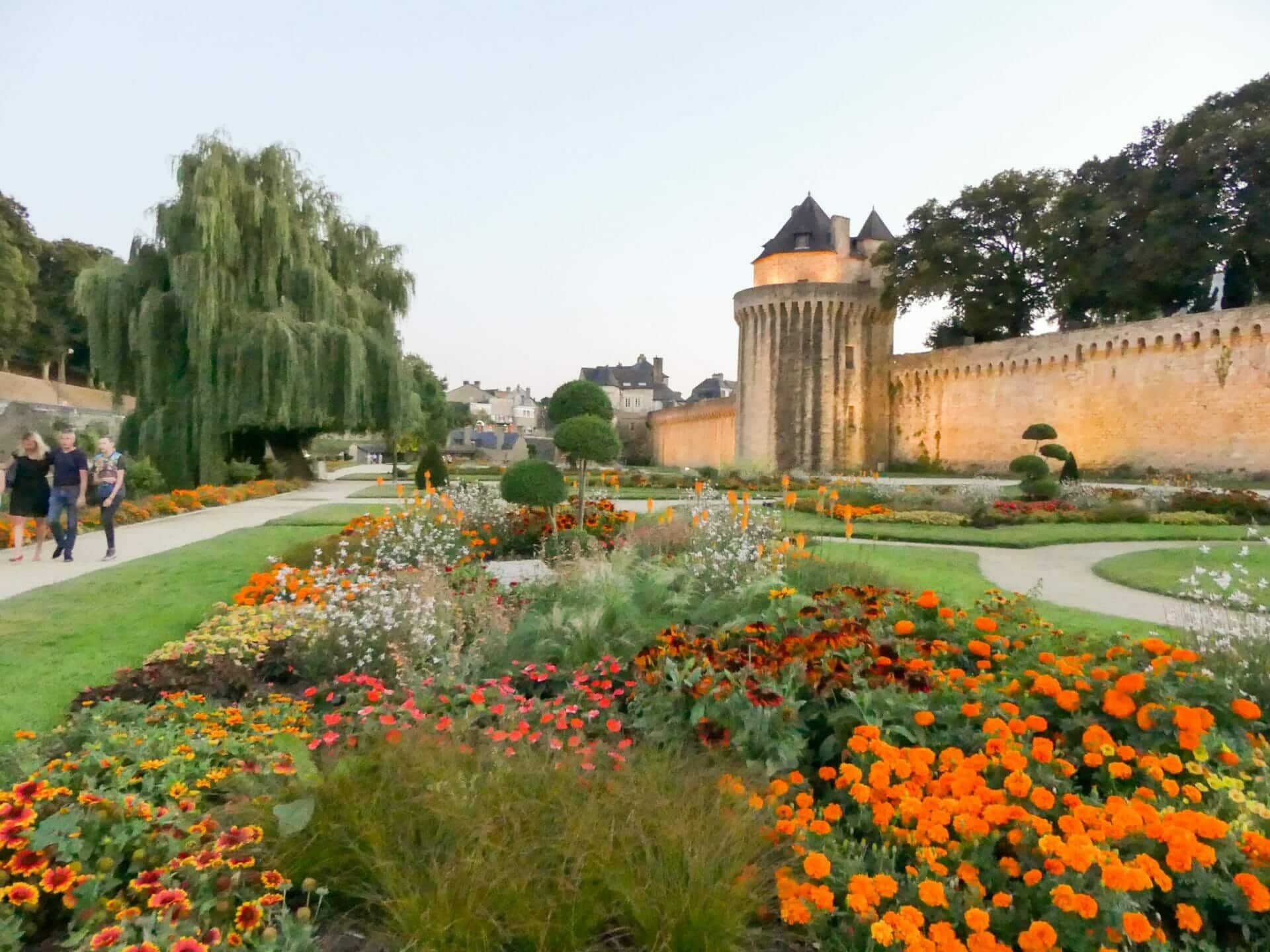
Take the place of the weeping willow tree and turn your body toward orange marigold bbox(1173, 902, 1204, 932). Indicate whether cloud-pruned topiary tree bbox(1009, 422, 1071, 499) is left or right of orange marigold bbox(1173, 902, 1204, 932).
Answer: left

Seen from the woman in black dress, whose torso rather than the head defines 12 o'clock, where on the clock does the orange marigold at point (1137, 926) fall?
The orange marigold is roughly at 10 o'clock from the woman in black dress.

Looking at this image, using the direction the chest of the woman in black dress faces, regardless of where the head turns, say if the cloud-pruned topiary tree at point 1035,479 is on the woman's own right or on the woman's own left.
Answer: on the woman's own left

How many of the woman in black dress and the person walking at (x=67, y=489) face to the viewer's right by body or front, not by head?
0

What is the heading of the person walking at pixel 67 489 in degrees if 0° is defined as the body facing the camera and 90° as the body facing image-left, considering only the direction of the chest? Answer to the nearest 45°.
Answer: approximately 0°

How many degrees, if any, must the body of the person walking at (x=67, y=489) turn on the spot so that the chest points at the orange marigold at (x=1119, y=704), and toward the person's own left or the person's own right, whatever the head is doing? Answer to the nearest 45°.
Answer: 0° — they already face it

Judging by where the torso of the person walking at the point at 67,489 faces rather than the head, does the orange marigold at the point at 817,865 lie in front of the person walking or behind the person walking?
in front

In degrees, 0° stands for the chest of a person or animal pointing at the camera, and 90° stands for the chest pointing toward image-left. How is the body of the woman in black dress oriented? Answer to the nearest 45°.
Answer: approximately 45°

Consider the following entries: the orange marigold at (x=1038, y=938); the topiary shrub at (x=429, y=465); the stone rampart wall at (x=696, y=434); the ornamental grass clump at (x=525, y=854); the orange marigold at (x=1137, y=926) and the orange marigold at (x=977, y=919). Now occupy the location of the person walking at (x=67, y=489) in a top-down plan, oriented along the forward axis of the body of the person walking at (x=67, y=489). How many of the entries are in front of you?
4

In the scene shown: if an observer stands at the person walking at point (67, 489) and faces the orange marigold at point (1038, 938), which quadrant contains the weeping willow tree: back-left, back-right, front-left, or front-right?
back-left

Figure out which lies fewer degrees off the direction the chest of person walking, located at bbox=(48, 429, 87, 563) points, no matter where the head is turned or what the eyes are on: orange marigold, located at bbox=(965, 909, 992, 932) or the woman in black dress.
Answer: the orange marigold
